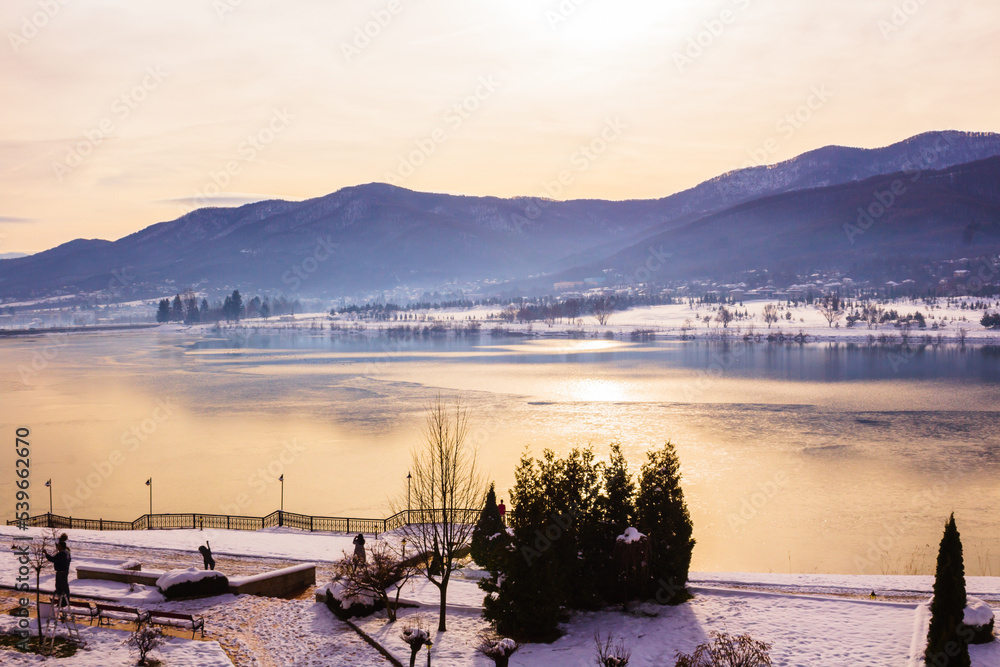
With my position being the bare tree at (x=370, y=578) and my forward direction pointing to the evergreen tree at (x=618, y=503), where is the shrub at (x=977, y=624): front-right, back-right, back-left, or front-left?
front-right

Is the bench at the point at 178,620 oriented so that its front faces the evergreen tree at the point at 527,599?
no

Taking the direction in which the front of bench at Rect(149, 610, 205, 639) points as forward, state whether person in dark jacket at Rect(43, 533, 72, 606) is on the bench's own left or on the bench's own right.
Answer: on the bench's own left

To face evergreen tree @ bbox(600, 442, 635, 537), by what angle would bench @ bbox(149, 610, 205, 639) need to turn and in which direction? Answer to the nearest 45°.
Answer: approximately 45° to its right

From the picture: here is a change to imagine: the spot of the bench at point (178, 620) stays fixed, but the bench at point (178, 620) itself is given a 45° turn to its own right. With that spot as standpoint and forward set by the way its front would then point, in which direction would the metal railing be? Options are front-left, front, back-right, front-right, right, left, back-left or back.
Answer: left

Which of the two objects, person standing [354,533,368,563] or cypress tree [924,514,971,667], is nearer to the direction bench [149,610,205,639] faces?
the person standing

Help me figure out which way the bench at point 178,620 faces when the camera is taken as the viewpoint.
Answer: facing away from the viewer and to the right of the viewer

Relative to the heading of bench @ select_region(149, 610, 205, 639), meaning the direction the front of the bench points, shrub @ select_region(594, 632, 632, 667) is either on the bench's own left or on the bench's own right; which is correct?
on the bench's own right

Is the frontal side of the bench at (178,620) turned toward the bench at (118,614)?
no
